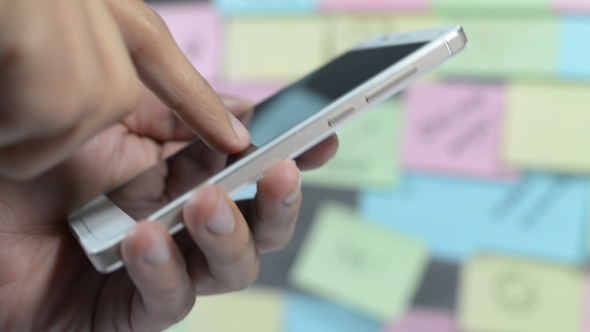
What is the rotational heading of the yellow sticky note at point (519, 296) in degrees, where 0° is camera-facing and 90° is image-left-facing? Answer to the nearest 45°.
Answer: approximately 0°
